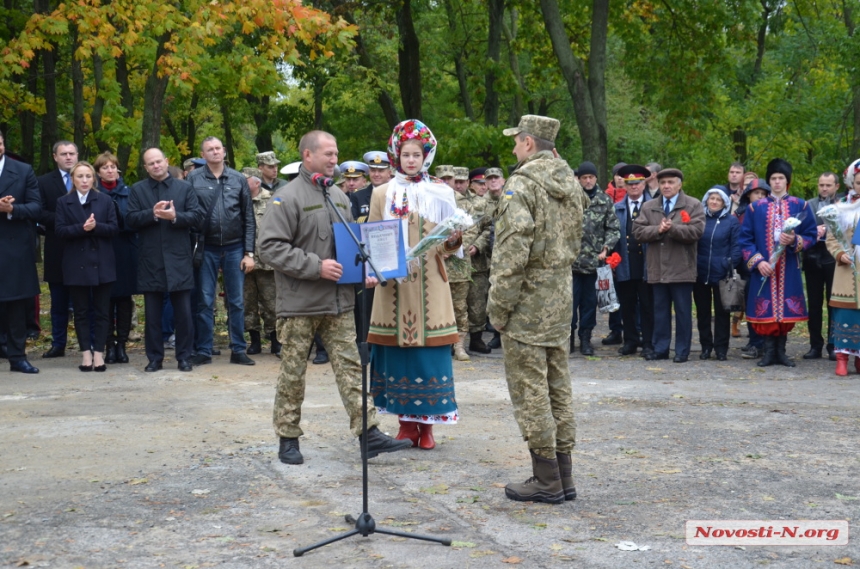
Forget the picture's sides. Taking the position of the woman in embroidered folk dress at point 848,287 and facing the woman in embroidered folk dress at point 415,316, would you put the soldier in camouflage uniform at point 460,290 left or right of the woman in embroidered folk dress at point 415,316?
right

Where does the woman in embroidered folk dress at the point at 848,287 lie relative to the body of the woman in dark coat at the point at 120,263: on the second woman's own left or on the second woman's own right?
on the second woman's own left

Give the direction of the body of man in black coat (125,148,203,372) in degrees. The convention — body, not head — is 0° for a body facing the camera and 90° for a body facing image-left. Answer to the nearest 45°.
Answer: approximately 0°

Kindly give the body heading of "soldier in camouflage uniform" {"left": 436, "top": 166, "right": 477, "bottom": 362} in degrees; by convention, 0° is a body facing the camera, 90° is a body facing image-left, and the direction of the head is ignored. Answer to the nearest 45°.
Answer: approximately 0°

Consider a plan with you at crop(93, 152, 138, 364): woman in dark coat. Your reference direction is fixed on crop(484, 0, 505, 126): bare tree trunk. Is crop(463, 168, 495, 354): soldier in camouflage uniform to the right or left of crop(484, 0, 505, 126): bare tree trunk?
right

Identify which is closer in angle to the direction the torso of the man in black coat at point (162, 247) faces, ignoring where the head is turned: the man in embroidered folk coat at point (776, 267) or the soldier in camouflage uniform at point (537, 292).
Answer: the soldier in camouflage uniform
